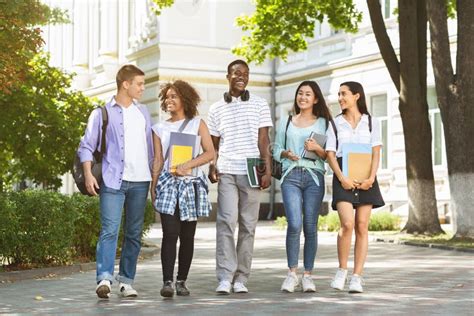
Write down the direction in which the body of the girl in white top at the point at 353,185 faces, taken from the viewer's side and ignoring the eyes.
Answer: toward the camera

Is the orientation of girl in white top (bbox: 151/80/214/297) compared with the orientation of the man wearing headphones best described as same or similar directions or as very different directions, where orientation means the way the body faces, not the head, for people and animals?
same or similar directions

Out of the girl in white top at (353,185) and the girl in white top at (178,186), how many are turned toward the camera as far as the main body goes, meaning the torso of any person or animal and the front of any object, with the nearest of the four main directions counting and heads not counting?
2

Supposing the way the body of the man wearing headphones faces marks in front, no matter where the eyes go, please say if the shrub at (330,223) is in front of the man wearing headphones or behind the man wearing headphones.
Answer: behind

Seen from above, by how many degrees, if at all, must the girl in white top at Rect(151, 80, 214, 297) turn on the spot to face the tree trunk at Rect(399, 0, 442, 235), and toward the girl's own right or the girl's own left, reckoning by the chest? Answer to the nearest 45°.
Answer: approximately 135° to the girl's own left

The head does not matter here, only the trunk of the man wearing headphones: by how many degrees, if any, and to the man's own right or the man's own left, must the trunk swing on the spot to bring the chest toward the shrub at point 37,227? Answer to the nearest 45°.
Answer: approximately 135° to the man's own right

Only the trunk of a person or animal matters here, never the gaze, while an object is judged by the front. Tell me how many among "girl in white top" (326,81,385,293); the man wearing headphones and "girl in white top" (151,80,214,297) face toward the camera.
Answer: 3

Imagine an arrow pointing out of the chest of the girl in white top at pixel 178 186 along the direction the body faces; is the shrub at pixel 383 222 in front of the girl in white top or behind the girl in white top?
behind

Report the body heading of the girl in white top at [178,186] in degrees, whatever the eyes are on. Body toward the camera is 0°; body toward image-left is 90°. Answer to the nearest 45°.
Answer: approximately 0°

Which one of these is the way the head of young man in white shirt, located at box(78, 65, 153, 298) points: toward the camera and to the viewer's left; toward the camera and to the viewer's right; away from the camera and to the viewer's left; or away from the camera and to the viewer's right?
toward the camera and to the viewer's right
